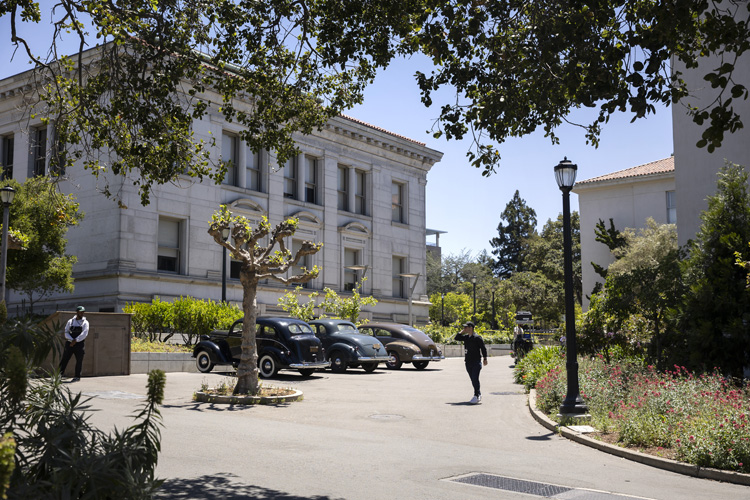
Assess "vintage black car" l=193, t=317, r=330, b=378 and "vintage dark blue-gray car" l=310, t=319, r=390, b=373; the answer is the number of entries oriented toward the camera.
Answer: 0

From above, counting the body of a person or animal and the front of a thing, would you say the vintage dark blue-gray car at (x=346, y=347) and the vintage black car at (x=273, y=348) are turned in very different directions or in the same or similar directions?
same or similar directions

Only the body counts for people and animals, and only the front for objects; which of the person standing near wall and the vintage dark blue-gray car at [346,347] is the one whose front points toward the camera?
the person standing near wall

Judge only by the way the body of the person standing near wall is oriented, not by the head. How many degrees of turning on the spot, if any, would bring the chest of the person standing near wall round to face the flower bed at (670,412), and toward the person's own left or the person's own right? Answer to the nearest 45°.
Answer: approximately 45° to the person's own left

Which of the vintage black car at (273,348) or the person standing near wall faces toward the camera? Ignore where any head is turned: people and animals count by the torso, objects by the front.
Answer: the person standing near wall

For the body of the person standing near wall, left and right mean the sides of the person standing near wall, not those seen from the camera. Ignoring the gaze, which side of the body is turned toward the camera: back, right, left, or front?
front

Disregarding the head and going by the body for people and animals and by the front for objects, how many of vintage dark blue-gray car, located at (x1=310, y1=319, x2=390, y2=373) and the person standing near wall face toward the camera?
1

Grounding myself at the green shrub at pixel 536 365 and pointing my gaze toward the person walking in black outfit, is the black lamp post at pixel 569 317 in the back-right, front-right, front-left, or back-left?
front-left
